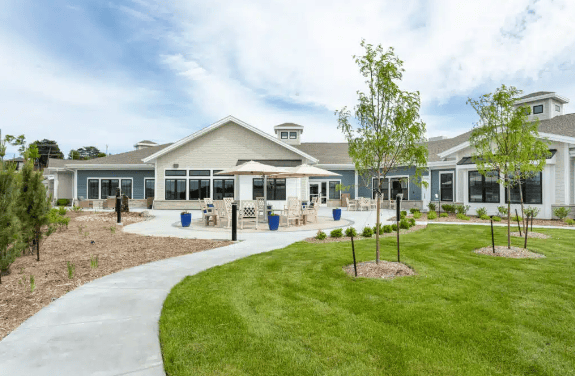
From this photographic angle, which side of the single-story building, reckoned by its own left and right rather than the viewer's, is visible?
front

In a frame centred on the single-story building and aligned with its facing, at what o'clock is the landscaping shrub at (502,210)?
The landscaping shrub is roughly at 10 o'clock from the single-story building.

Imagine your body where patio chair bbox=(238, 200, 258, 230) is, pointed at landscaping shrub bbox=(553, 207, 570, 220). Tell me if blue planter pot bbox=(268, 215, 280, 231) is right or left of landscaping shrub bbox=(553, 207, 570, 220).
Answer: right

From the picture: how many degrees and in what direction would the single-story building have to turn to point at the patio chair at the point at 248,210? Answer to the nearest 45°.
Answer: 0° — it already faces it

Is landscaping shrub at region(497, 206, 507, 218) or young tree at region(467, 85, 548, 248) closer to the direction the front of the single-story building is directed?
the young tree

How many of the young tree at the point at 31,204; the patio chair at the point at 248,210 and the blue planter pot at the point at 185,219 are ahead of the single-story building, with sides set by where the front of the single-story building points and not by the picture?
3

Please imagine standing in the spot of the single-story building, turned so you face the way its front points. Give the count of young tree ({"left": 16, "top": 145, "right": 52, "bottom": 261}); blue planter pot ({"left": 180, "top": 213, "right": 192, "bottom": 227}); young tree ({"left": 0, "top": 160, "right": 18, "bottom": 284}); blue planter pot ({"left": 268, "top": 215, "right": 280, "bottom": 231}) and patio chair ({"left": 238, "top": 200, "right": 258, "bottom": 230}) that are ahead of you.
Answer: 5

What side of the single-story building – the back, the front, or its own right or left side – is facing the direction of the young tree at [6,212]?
front

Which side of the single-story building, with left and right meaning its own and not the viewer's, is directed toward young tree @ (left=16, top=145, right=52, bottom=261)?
front

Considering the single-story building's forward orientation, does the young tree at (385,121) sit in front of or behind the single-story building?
in front
